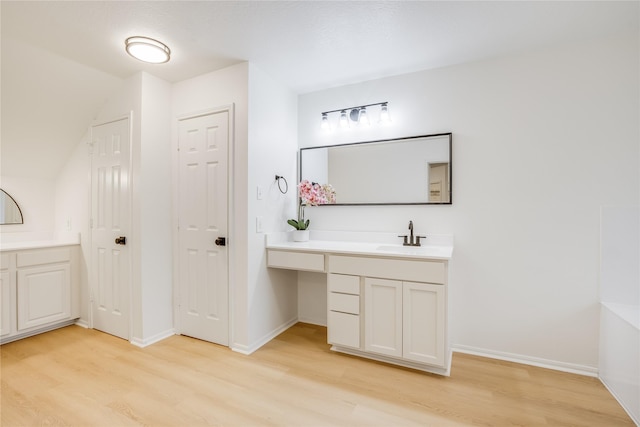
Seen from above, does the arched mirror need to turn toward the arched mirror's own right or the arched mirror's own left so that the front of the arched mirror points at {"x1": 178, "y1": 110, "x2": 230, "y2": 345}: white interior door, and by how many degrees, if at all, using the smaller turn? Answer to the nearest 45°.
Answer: approximately 45° to the arched mirror's own left

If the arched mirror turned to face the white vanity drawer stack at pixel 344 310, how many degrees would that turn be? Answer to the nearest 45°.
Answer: approximately 45° to its left

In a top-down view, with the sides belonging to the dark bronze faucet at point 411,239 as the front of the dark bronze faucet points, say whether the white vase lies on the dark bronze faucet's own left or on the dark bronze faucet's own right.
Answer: on the dark bronze faucet's own right

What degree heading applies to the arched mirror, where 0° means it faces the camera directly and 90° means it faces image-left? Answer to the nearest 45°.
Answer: approximately 0°

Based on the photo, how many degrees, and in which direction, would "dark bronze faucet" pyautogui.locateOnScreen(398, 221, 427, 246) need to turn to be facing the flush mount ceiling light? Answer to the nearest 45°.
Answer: approximately 45° to its right

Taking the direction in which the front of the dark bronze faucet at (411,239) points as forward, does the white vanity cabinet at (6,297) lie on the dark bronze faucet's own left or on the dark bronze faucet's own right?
on the dark bronze faucet's own right

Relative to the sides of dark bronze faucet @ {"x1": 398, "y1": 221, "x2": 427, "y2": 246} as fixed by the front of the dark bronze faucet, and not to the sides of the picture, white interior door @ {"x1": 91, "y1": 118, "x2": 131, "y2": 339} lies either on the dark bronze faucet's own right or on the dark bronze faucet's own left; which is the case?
on the dark bronze faucet's own right

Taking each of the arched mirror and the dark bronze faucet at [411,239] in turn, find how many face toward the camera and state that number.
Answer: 2

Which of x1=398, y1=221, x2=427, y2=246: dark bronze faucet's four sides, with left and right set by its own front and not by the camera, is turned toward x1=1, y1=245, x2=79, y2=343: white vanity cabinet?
right
